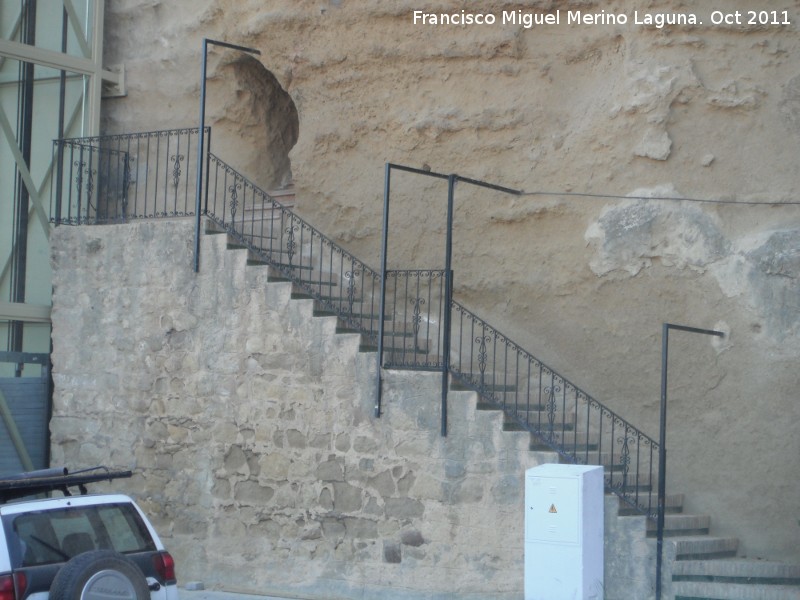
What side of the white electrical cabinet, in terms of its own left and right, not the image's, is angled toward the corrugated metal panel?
right

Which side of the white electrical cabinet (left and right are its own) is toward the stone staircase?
back

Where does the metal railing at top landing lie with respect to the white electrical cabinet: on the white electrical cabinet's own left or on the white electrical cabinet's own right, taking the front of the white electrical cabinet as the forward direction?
on the white electrical cabinet's own right

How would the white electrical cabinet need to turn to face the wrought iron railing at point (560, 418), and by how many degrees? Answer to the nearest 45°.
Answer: approximately 135° to its right

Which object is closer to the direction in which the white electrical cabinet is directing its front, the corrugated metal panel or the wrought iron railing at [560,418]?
the corrugated metal panel

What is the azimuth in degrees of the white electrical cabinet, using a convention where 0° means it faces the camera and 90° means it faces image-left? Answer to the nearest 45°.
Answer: approximately 45°

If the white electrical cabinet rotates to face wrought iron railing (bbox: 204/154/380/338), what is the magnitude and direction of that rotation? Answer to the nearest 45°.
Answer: approximately 90° to its right

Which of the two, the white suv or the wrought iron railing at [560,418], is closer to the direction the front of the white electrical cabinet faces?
the white suv

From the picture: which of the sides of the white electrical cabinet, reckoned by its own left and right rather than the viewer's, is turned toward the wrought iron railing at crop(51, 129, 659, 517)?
right

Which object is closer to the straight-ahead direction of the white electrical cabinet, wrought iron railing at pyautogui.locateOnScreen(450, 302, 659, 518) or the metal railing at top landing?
the metal railing at top landing

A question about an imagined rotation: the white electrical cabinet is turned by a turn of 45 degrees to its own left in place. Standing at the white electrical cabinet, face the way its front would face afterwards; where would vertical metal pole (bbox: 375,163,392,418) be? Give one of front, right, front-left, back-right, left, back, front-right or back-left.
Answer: back-right
